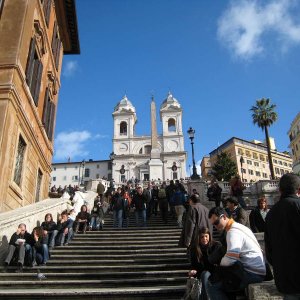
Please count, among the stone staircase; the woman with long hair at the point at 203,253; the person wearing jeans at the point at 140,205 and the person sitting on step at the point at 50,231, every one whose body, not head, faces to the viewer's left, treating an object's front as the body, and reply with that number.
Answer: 0

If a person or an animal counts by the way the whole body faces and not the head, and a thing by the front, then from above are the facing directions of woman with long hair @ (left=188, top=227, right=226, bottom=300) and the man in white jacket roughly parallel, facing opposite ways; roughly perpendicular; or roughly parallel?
roughly perpendicular

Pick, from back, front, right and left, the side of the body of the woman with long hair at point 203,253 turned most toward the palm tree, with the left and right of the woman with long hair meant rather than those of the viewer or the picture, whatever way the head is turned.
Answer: back

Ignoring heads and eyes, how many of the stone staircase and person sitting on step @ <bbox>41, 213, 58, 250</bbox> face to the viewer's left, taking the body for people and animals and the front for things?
0

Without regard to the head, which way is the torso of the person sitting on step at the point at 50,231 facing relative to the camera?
toward the camera

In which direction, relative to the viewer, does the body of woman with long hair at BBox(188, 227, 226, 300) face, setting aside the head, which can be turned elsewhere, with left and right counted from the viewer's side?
facing the viewer

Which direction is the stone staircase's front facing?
toward the camera

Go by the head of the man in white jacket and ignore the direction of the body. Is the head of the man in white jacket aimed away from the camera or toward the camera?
toward the camera
